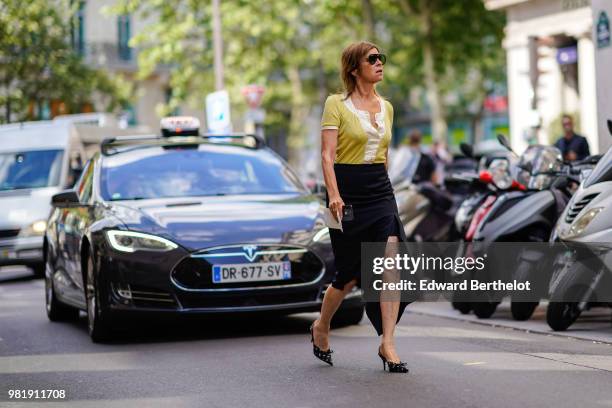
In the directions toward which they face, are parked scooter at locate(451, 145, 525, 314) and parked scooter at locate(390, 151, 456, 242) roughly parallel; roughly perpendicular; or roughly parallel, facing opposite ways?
roughly parallel

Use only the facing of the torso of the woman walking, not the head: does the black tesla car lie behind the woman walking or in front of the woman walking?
behind

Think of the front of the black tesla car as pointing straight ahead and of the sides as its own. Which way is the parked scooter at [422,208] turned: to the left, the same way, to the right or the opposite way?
to the right

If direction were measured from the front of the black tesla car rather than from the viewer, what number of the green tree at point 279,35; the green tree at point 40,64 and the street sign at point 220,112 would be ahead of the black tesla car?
0

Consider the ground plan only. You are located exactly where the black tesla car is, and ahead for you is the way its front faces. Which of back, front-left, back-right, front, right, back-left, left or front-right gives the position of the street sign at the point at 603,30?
left

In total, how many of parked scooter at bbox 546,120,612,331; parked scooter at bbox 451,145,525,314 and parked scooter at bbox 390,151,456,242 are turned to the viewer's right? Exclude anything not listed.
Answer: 0

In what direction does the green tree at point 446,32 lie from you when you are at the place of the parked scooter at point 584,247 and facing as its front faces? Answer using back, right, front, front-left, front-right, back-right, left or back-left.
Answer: back-right

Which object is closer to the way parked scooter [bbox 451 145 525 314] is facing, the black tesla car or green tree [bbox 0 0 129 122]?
the black tesla car

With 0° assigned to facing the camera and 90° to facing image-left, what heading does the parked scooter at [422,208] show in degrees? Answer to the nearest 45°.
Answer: approximately 45°

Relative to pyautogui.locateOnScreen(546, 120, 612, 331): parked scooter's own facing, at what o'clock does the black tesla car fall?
The black tesla car is roughly at 1 o'clock from the parked scooter.

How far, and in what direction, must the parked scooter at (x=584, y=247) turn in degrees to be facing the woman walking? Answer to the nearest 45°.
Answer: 0° — it already faces them

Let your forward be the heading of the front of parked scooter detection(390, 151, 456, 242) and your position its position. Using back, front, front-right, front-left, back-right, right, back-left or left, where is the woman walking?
front-left

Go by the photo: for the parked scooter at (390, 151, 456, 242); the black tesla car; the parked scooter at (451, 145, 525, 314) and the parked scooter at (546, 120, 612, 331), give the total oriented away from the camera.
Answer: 0

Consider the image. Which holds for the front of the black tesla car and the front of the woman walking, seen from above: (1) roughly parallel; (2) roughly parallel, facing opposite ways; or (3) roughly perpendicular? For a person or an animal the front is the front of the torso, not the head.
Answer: roughly parallel

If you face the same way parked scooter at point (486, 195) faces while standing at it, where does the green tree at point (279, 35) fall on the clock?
The green tree is roughly at 4 o'clock from the parked scooter.

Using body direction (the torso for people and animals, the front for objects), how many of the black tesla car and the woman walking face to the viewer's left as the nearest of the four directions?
0

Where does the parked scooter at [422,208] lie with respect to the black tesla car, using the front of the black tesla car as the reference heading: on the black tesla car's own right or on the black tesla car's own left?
on the black tesla car's own left

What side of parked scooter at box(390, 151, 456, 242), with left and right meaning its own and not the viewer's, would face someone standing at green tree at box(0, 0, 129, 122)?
right

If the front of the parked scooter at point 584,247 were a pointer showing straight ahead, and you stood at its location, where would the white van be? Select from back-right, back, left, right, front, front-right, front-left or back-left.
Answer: right
